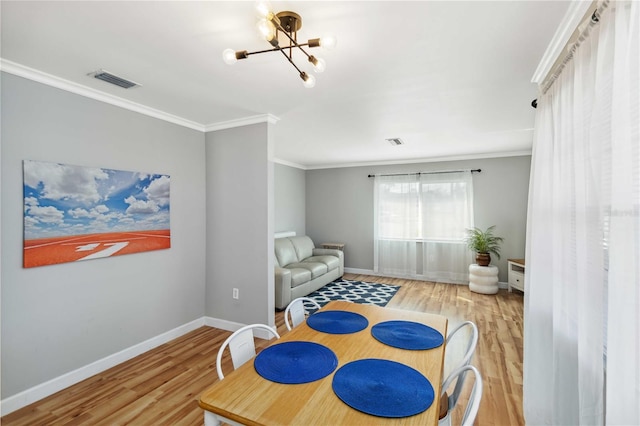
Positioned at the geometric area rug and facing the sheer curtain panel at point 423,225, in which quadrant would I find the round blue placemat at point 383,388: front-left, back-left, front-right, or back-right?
back-right

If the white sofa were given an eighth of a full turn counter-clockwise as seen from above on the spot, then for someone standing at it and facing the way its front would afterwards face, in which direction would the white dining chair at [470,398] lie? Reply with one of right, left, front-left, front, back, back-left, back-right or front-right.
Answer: right

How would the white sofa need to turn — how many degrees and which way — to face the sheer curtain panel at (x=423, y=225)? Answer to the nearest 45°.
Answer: approximately 45° to its left

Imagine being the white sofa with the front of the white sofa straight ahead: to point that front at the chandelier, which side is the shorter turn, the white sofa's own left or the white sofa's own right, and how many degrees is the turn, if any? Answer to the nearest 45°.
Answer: approximately 45° to the white sofa's own right

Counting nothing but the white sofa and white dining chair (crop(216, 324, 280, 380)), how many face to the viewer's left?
0

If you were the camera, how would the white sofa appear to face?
facing the viewer and to the right of the viewer

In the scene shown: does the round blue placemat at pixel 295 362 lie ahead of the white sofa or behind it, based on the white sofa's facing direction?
ahead

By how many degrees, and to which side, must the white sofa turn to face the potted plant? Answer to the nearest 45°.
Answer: approximately 45° to its left

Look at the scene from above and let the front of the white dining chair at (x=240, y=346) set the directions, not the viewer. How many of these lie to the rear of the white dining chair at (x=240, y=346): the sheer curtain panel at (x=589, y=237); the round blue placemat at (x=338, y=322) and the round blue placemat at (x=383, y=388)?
0

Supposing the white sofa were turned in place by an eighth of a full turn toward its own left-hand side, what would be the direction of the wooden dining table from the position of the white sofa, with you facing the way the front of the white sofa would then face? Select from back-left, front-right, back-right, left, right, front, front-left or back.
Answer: right

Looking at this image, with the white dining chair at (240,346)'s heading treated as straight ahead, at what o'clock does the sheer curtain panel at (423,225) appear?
The sheer curtain panel is roughly at 9 o'clock from the white dining chair.

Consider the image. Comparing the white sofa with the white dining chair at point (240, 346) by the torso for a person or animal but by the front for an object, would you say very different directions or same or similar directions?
same or similar directions

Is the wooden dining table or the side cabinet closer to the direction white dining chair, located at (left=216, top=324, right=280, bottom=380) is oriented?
the wooden dining table
